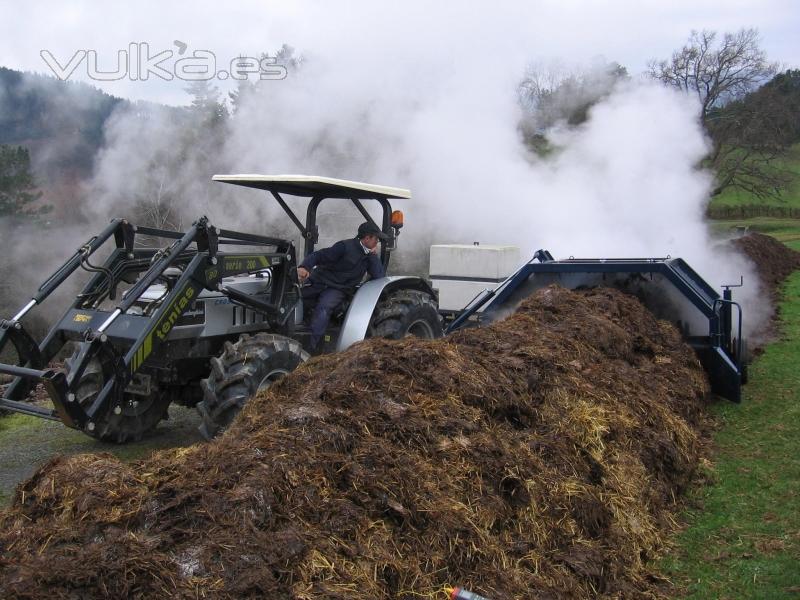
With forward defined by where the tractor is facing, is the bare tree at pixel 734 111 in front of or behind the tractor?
behind

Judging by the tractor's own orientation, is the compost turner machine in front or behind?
behind

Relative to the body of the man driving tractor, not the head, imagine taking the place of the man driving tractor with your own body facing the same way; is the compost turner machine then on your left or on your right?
on your left

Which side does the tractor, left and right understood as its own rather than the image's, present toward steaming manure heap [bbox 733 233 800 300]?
back

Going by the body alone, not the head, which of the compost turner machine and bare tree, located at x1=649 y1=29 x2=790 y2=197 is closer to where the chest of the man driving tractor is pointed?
the compost turner machine

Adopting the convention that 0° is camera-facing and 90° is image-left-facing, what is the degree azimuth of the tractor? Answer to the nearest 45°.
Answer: approximately 45°
